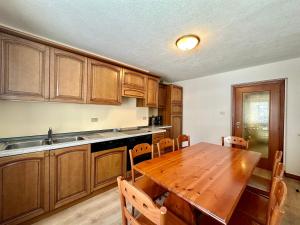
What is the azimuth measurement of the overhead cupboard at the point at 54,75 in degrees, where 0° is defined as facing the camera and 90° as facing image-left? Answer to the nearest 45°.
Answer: approximately 315°

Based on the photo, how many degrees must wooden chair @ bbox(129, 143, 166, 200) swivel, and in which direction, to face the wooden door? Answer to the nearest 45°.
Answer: approximately 90° to its left

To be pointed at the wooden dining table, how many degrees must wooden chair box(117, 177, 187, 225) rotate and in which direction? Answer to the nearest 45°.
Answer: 0° — it already faces it

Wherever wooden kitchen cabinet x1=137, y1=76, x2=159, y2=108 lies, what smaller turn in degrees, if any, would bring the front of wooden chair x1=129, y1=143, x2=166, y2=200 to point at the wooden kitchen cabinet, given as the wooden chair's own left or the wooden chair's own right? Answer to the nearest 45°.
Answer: approximately 135° to the wooden chair's own left

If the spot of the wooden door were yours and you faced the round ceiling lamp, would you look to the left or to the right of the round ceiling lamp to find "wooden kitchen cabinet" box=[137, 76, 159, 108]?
right

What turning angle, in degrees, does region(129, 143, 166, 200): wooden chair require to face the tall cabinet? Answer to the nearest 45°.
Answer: approximately 135° to its left

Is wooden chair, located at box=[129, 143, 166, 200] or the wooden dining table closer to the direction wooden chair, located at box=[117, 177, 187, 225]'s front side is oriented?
the wooden dining table

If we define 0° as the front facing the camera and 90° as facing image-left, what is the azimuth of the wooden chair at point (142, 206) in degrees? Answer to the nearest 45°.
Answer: approximately 225°

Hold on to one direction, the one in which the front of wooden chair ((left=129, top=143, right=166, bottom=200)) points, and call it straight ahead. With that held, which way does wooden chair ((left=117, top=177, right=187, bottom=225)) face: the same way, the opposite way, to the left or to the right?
to the left

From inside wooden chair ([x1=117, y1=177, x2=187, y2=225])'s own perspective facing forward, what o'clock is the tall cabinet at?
The tall cabinet is roughly at 11 o'clock from the wooden chair.
